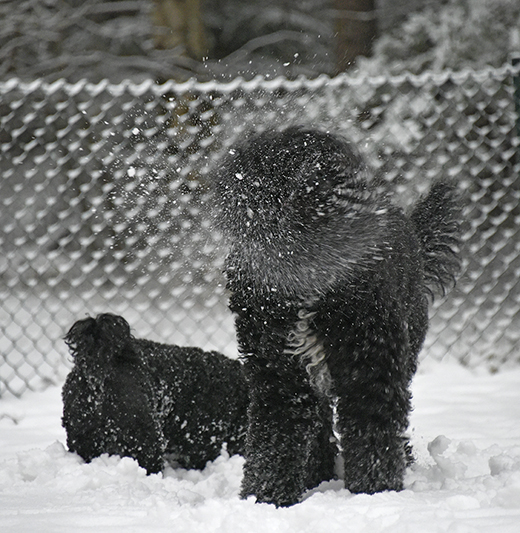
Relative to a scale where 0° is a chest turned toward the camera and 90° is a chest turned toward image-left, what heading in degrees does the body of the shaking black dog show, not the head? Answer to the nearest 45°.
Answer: approximately 45°

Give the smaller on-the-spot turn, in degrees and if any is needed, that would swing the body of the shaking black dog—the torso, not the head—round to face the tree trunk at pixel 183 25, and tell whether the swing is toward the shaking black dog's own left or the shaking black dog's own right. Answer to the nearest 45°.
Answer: approximately 135° to the shaking black dog's own right

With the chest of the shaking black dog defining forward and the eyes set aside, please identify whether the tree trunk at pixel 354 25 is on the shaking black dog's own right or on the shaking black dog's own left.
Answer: on the shaking black dog's own right
